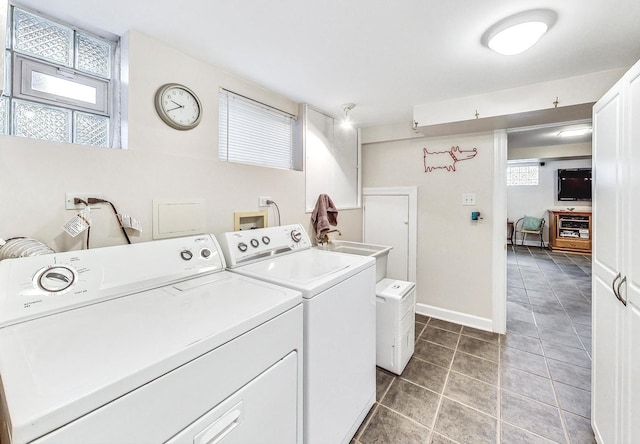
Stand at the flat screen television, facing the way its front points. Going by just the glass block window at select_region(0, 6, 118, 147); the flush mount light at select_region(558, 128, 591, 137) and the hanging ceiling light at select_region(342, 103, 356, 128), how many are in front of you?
3

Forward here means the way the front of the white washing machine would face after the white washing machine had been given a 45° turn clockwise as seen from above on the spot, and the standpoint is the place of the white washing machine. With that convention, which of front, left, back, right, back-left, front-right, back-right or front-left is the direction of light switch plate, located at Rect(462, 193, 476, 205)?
back-left

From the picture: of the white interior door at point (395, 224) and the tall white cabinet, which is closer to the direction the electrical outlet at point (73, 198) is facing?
the tall white cabinet

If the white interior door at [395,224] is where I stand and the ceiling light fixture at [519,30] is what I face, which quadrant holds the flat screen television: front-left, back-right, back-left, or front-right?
back-left

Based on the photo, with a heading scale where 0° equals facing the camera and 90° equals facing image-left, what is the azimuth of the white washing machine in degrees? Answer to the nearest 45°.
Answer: approximately 315°

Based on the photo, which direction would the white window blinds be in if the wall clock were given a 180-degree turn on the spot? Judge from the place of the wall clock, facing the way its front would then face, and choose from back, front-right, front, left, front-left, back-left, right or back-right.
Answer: right

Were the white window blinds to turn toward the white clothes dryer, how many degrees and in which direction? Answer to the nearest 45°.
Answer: approximately 45° to its right

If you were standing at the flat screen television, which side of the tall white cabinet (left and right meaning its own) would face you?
right
